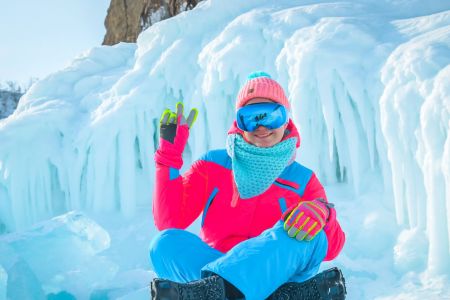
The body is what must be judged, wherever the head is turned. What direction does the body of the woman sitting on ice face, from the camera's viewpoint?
toward the camera

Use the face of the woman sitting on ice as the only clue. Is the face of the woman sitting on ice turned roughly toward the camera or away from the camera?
toward the camera
